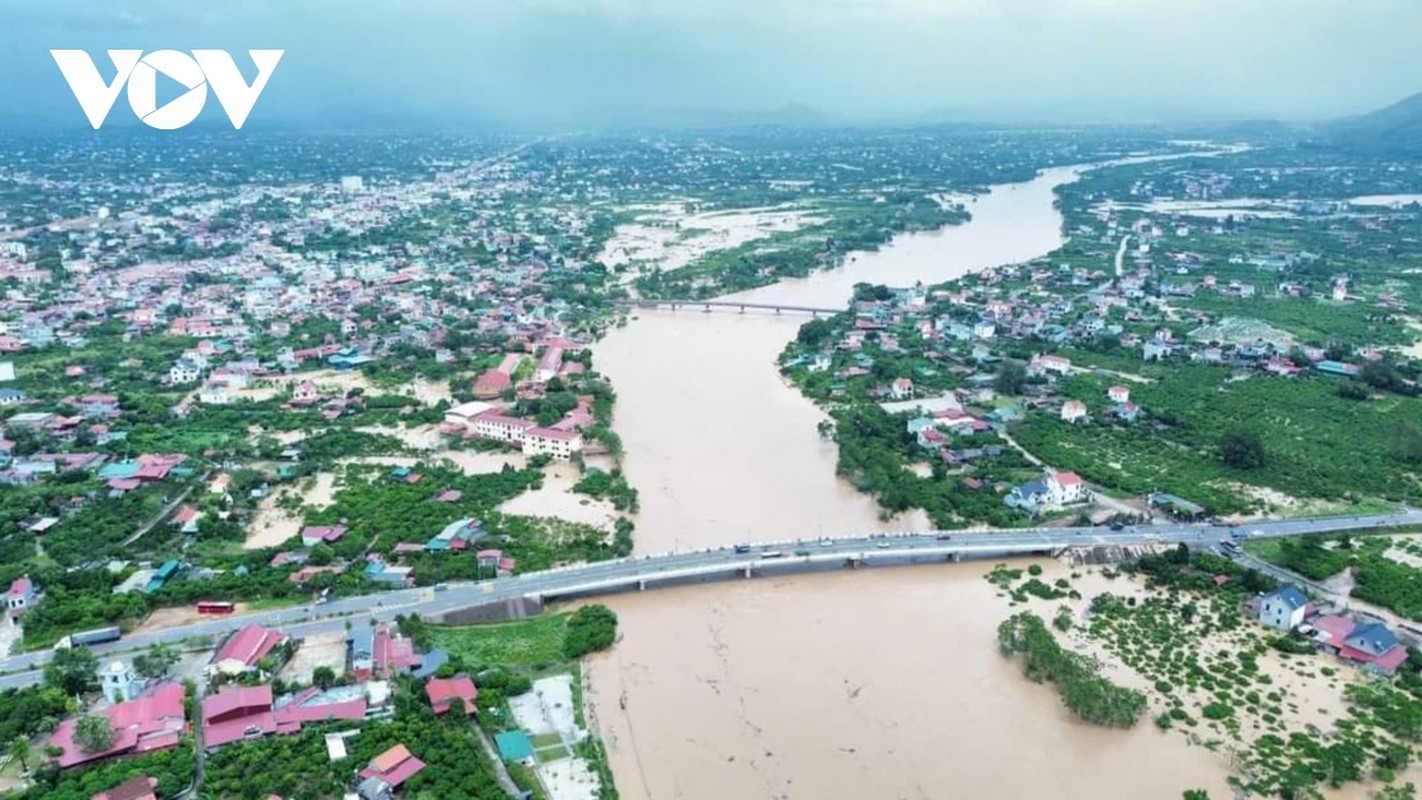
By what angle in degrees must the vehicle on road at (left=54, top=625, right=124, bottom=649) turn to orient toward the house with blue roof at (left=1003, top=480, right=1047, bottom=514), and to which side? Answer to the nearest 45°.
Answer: approximately 180°

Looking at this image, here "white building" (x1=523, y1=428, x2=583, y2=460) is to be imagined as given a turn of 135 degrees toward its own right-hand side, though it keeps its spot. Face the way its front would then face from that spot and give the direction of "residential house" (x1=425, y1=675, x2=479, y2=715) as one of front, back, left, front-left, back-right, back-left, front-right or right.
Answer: back-left

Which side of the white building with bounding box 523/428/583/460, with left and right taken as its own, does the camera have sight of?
front

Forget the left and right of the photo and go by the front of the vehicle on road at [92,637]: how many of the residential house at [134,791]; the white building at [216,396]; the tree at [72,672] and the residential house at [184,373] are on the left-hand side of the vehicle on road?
2

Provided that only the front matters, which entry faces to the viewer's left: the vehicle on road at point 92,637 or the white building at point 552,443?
the vehicle on road

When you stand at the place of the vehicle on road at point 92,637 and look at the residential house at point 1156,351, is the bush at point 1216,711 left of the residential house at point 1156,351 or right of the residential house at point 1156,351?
right

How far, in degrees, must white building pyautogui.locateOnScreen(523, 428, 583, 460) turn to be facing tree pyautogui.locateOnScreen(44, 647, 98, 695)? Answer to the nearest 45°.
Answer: approximately 45° to its right

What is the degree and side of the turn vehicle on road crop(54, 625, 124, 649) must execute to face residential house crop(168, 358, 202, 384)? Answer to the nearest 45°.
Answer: approximately 90° to its right

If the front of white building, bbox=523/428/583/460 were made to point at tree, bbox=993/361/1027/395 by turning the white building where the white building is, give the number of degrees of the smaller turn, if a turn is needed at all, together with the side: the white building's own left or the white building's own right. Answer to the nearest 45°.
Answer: approximately 90° to the white building's own left

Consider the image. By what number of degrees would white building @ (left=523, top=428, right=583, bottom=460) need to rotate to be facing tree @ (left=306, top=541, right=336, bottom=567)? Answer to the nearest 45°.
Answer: approximately 45° to its right

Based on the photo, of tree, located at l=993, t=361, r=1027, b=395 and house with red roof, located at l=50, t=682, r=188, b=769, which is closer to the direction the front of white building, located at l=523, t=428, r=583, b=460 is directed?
the house with red roof

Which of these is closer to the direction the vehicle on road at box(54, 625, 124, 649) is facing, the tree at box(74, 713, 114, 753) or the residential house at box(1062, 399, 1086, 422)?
the tree

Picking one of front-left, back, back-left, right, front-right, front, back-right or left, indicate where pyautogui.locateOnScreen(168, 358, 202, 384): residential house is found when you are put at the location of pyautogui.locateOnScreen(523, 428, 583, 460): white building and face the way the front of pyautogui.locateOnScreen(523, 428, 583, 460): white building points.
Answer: back-right

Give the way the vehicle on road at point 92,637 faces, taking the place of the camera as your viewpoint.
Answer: facing to the left of the viewer

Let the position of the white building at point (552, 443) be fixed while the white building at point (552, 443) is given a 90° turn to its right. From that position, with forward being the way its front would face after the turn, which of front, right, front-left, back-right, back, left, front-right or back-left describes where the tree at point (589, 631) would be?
left

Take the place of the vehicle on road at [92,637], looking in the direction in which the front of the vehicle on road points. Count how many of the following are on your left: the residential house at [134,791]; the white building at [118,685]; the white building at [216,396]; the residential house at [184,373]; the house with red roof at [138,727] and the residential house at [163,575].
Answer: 3

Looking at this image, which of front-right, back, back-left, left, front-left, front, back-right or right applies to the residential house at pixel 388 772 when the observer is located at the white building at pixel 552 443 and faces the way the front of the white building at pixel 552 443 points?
front

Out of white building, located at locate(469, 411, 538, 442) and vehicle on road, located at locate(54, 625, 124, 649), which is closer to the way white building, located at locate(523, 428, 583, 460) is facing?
the vehicle on road

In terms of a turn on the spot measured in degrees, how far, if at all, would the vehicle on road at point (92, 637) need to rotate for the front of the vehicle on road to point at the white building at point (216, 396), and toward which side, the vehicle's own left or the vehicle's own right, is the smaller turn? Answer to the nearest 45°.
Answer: approximately 90° to the vehicle's own right
